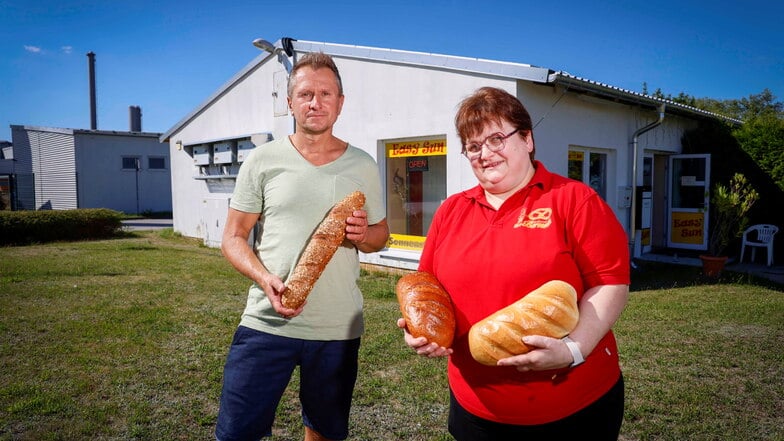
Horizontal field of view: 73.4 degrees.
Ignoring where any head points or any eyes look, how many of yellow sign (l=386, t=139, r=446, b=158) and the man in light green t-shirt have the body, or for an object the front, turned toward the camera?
2

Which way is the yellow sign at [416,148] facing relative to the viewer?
toward the camera

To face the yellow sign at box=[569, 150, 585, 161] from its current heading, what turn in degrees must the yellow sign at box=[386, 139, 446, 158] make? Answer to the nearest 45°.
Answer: approximately 90° to its left

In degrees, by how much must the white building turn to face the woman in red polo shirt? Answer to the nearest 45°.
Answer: approximately 45° to its right

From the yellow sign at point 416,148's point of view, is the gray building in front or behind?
behind

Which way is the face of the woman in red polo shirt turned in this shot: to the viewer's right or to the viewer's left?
to the viewer's left

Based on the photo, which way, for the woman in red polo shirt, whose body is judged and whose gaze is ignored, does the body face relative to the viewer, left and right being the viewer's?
facing the viewer and to the left of the viewer

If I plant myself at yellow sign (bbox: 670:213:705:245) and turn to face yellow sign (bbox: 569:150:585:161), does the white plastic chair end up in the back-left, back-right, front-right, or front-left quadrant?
back-left

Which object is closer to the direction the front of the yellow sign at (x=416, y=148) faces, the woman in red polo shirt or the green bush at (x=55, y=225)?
the woman in red polo shirt

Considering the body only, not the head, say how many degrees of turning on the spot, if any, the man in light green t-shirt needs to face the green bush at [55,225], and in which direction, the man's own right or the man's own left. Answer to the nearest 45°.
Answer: approximately 135° to the man's own right

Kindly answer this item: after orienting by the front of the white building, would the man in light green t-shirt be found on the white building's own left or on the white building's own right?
on the white building's own right

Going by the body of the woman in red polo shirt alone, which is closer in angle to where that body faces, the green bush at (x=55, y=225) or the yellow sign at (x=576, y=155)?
the green bush

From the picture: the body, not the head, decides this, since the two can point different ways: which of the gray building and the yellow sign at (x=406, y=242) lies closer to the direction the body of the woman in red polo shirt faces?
the gray building

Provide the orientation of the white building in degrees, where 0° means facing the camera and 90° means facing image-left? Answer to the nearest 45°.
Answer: approximately 315°
